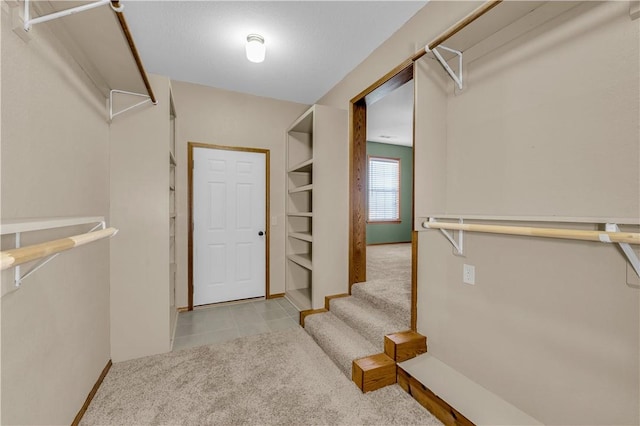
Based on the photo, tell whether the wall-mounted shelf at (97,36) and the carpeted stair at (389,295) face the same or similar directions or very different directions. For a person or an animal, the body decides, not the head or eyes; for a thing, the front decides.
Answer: very different directions

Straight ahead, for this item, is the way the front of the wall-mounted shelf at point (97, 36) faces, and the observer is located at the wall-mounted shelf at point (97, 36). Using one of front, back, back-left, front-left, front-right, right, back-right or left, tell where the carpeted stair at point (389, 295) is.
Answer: front

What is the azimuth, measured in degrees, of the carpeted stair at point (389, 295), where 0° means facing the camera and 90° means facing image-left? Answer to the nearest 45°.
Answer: approximately 45°

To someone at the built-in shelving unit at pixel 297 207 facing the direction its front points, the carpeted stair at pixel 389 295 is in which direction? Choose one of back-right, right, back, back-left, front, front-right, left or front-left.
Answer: left

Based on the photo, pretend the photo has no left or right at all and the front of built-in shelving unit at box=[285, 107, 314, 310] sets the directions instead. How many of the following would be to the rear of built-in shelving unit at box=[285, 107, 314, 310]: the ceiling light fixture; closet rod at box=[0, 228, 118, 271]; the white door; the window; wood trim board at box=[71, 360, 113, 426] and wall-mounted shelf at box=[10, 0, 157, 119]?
1

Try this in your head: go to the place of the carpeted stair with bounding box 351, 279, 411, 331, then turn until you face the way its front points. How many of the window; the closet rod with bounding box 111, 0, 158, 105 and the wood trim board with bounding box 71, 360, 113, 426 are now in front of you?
2

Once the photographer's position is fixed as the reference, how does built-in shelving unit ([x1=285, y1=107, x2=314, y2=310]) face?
facing the viewer and to the left of the viewer

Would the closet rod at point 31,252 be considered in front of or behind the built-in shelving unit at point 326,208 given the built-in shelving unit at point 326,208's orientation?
in front

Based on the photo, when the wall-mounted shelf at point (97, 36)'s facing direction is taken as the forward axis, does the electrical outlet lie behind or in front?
in front

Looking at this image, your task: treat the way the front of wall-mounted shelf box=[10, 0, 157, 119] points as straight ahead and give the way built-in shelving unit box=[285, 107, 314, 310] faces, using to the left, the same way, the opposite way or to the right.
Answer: the opposite way

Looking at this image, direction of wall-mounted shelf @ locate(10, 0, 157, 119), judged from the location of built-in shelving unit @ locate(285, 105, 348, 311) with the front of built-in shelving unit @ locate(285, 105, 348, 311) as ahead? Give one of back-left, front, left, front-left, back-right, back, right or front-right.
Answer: front

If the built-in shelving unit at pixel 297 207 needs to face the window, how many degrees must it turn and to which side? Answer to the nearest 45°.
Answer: approximately 180°

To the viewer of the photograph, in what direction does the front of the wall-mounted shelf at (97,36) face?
facing to the right of the viewer
